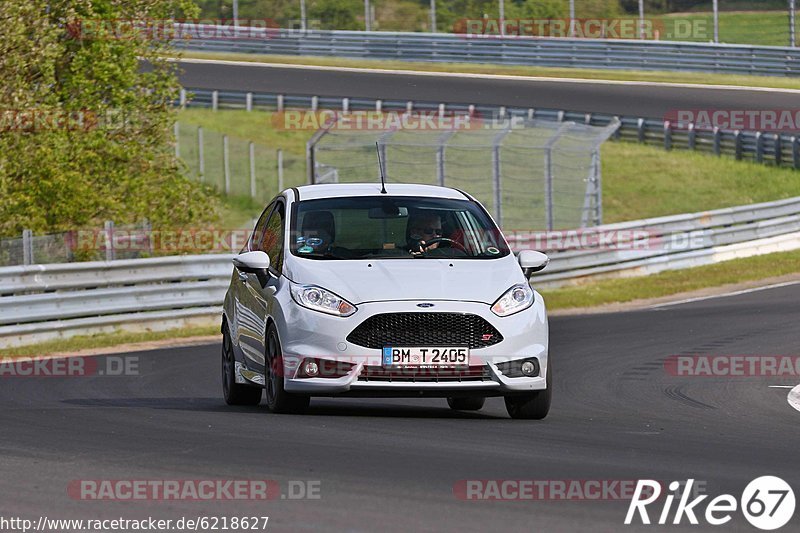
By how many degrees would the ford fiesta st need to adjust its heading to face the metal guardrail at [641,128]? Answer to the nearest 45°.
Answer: approximately 180°

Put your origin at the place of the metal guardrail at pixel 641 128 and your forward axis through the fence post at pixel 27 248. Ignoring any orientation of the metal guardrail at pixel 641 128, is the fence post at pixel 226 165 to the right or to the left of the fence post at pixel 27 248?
right

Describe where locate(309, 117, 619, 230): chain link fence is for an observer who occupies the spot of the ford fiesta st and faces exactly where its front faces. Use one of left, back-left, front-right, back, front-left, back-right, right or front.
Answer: back

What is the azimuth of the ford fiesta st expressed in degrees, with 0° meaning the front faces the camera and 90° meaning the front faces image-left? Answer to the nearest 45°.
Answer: approximately 0°

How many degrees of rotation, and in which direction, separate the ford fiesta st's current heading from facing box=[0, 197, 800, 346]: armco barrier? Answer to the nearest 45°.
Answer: approximately 180°

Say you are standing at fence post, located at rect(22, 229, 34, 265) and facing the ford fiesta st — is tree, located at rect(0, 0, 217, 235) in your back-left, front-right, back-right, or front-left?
back-left

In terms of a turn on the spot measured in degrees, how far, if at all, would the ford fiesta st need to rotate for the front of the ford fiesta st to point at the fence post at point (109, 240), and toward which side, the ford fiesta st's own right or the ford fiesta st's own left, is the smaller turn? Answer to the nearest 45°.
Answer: approximately 180°

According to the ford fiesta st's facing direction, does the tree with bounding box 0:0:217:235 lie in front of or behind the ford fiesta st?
behind

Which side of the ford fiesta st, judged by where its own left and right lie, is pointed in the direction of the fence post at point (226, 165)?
back

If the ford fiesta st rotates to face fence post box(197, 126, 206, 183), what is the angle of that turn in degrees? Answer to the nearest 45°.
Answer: approximately 180°
